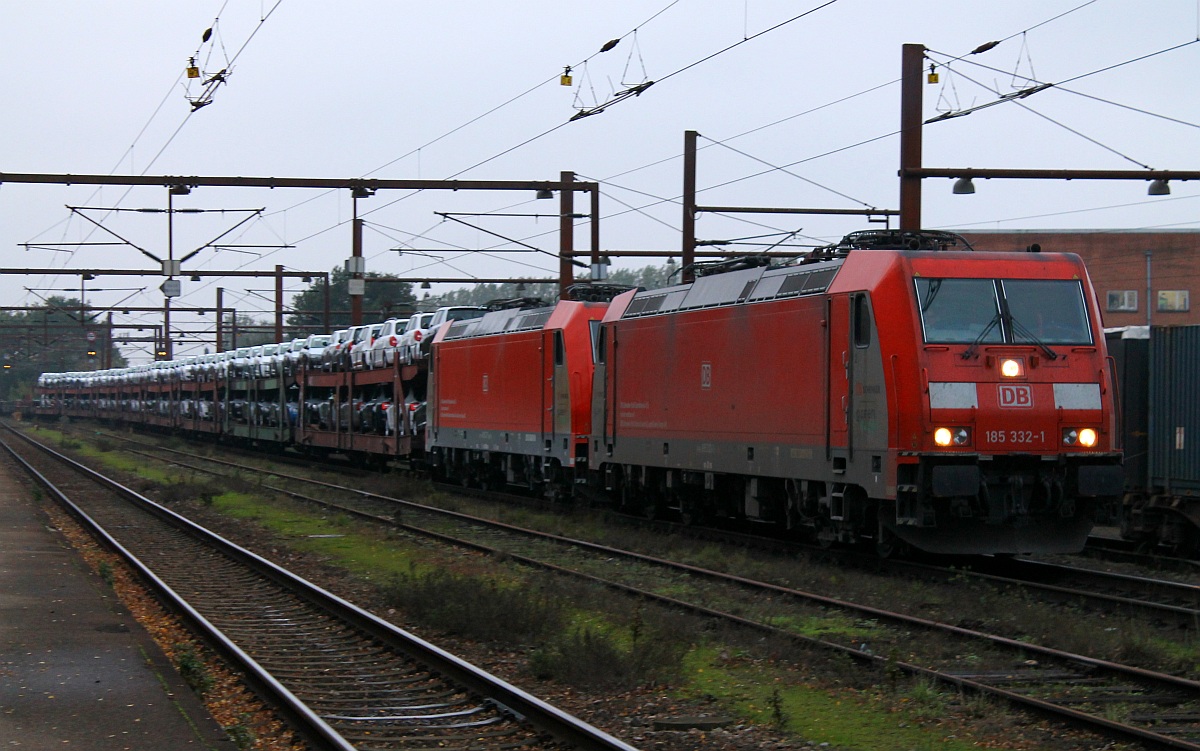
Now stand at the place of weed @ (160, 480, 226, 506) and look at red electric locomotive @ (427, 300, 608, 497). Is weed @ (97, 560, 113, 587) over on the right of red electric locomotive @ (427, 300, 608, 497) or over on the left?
right

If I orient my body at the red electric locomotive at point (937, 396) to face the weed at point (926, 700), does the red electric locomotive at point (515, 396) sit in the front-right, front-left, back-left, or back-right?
back-right

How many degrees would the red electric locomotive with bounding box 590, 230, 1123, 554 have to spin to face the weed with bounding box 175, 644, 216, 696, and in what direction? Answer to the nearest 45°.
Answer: approximately 90° to its right

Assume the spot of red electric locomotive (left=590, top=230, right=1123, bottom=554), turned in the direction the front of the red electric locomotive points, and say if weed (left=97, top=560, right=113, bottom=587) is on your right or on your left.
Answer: on your right

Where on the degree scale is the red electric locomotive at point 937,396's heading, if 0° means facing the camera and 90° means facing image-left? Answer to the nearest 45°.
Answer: approximately 315°

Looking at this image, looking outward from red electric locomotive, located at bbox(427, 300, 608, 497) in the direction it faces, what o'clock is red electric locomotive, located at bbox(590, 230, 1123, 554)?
red electric locomotive, located at bbox(590, 230, 1123, 554) is roughly at 1 o'clock from red electric locomotive, located at bbox(427, 300, 608, 497).

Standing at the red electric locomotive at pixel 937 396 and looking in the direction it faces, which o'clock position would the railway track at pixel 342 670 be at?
The railway track is roughly at 3 o'clock from the red electric locomotive.

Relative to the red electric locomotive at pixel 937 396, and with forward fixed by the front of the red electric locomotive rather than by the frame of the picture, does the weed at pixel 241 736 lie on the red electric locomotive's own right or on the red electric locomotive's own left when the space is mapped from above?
on the red electric locomotive's own right
